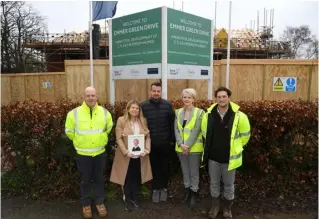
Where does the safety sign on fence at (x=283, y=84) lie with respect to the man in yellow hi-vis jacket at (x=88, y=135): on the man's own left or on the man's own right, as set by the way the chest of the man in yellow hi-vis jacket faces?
on the man's own left

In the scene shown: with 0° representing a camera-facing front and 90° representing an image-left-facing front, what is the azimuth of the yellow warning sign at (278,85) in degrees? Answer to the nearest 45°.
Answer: approximately 0°

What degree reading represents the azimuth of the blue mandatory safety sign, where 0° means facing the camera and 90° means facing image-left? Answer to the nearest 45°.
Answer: approximately 0°

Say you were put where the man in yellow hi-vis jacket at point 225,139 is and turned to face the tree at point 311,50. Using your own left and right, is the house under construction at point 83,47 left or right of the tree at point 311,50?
left

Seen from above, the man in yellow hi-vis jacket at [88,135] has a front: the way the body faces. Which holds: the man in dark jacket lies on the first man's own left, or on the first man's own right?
on the first man's own left

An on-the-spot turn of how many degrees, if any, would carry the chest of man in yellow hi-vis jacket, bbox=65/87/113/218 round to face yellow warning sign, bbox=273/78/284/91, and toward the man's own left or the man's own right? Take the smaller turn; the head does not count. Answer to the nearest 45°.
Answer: approximately 135° to the man's own left
